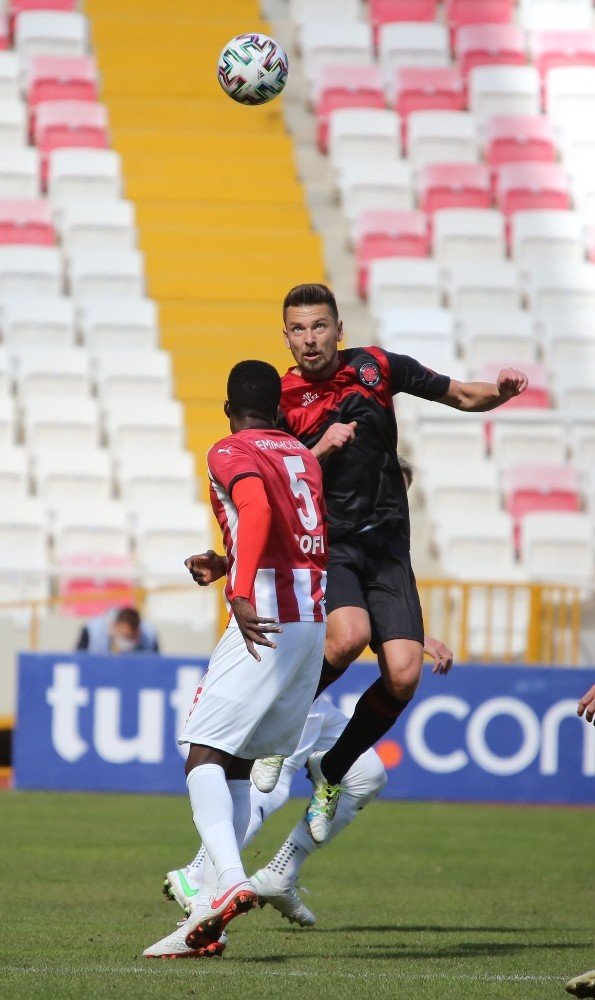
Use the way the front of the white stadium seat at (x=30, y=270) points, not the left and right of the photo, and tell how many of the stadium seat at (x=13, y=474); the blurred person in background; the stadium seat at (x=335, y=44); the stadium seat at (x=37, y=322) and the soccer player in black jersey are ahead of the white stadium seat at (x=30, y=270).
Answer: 4

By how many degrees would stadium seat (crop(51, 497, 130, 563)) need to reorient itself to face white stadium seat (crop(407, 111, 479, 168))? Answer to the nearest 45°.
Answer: approximately 135° to its left

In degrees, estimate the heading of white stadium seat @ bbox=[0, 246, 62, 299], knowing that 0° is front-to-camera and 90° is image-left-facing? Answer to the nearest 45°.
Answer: approximately 0°

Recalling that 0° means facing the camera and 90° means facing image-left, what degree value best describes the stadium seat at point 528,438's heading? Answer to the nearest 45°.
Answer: approximately 0°

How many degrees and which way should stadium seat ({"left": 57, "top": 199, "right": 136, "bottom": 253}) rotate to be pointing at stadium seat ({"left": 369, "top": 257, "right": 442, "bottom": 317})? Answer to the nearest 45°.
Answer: approximately 90° to its left

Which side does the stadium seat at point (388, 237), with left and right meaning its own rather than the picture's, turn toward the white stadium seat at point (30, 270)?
right

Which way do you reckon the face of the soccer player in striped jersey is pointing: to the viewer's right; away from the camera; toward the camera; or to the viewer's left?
away from the camera
